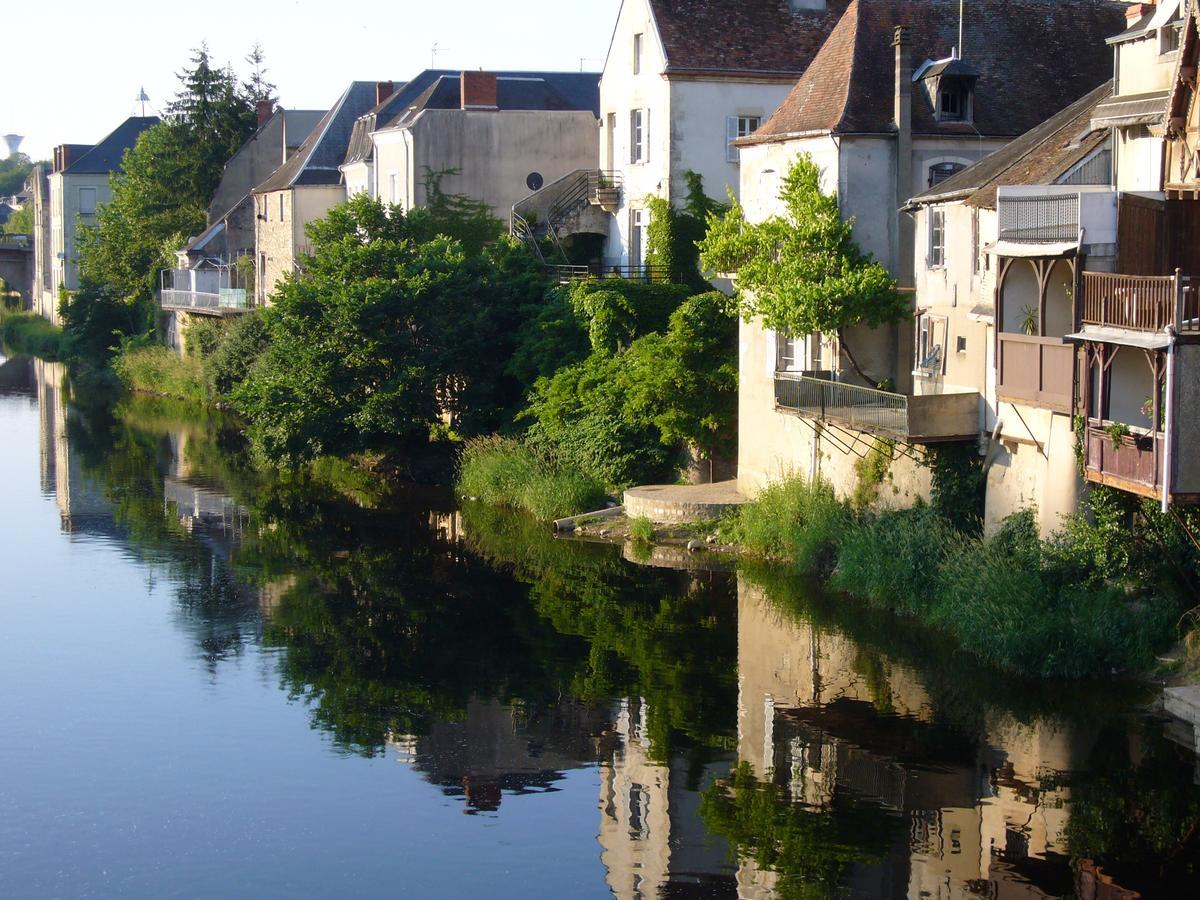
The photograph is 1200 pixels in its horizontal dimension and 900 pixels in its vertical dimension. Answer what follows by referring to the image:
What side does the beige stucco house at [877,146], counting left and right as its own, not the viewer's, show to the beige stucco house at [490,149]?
right

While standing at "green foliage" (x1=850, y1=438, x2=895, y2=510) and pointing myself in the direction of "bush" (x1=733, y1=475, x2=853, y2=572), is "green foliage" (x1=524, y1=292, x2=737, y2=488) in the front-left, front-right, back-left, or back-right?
front-right

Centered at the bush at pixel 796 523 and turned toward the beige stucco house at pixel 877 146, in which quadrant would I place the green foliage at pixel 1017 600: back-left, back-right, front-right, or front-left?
back-right

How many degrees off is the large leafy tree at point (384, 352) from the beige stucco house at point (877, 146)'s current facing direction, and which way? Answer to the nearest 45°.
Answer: approximately 90° to its right

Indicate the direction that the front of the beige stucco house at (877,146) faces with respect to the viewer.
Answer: facing the viewer and to the left of the viewer

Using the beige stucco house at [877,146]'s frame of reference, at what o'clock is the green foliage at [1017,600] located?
The green foliage is roughly at 10 o'clock from the beige stucco house.
